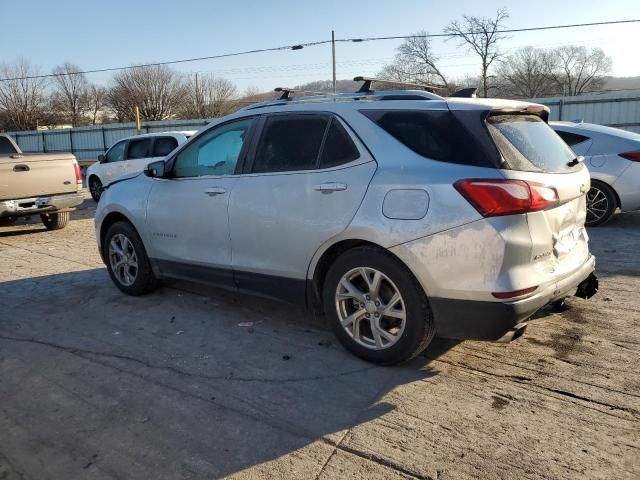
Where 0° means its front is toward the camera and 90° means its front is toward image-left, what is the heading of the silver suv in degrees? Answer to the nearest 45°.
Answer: approximately 135°

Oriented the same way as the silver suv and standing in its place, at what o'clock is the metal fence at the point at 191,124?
The metal fence is roughly at 1 o'clock from the silver suv.

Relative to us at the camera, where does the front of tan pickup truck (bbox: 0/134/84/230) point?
facing away from the viewer and to the left of the viewer

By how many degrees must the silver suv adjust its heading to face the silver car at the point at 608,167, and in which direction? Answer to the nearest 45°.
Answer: approximately 90° to its right

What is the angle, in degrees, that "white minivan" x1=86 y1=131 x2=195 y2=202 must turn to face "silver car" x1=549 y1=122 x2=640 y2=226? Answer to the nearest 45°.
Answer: approximately 180°

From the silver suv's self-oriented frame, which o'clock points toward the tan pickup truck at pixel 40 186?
The tan pickup truck is roughly at 12 o'clock from the silver suv.
